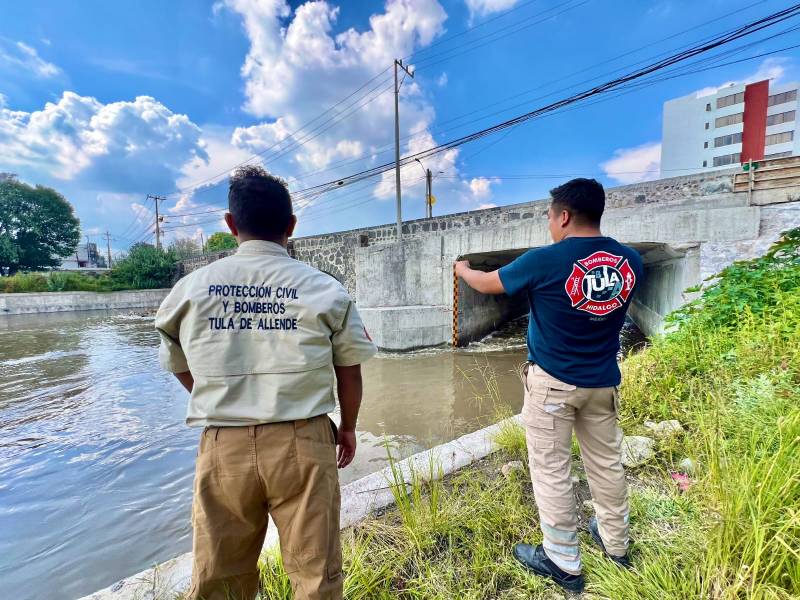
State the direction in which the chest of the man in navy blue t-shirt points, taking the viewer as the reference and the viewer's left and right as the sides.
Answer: facing away from the viewer and to the left of the viewer

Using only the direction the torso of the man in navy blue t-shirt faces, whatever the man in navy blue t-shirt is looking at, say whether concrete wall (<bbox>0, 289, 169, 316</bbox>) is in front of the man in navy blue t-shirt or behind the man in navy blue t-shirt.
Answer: in front

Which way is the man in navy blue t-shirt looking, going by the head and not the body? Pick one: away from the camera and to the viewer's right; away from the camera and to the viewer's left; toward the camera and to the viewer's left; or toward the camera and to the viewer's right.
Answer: away from the camera and to the viewer's left

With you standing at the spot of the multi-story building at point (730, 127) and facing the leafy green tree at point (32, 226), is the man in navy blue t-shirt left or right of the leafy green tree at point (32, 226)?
left

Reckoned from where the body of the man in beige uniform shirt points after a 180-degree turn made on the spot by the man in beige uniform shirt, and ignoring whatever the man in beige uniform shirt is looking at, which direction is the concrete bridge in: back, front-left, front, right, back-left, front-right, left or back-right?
back-left

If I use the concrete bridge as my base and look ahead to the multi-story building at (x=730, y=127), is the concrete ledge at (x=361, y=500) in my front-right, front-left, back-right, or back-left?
back-right

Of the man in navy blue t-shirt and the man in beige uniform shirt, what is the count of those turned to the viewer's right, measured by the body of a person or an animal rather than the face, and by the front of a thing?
0

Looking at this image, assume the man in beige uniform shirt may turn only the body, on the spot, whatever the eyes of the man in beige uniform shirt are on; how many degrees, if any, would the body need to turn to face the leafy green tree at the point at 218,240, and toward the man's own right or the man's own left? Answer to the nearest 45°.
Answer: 0° — they already face it

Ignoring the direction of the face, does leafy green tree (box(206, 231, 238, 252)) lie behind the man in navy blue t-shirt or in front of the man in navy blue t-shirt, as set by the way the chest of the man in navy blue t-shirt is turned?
in front

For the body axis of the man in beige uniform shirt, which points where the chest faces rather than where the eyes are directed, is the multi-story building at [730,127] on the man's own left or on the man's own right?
on the man's own right

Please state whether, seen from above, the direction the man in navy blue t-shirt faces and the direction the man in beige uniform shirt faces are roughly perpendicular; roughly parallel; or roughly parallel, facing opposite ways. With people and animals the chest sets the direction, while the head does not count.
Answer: roughly parallel

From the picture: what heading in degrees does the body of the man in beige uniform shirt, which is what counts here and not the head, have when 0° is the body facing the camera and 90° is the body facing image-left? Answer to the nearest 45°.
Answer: approximately 180°
